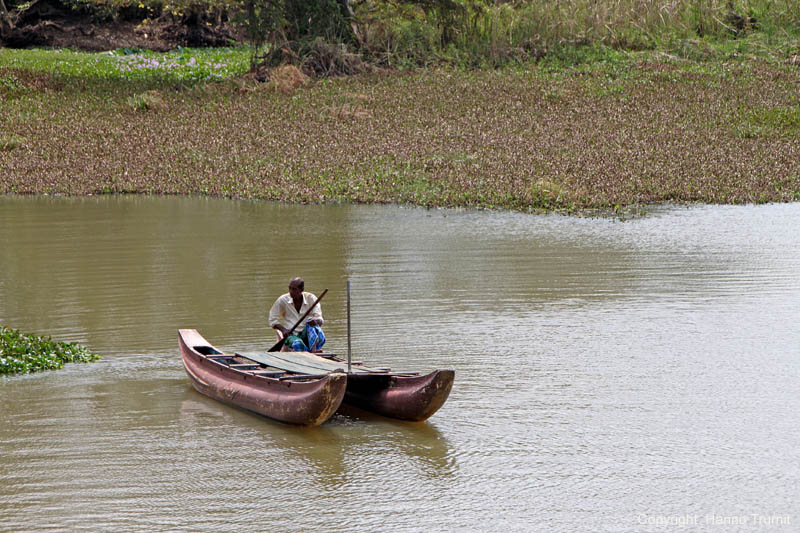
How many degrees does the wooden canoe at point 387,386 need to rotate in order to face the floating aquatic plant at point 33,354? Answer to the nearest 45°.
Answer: approximately 180°
